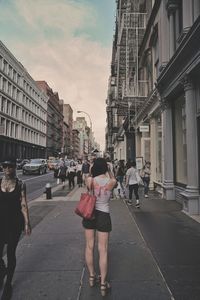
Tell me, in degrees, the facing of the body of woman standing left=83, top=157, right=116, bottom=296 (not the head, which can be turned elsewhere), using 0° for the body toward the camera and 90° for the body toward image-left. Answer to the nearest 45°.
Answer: approximately 180°

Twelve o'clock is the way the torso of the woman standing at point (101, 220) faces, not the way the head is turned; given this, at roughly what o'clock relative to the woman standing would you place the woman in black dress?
The woman in black dress is roughly at 9 o'clock from the woman standing.
